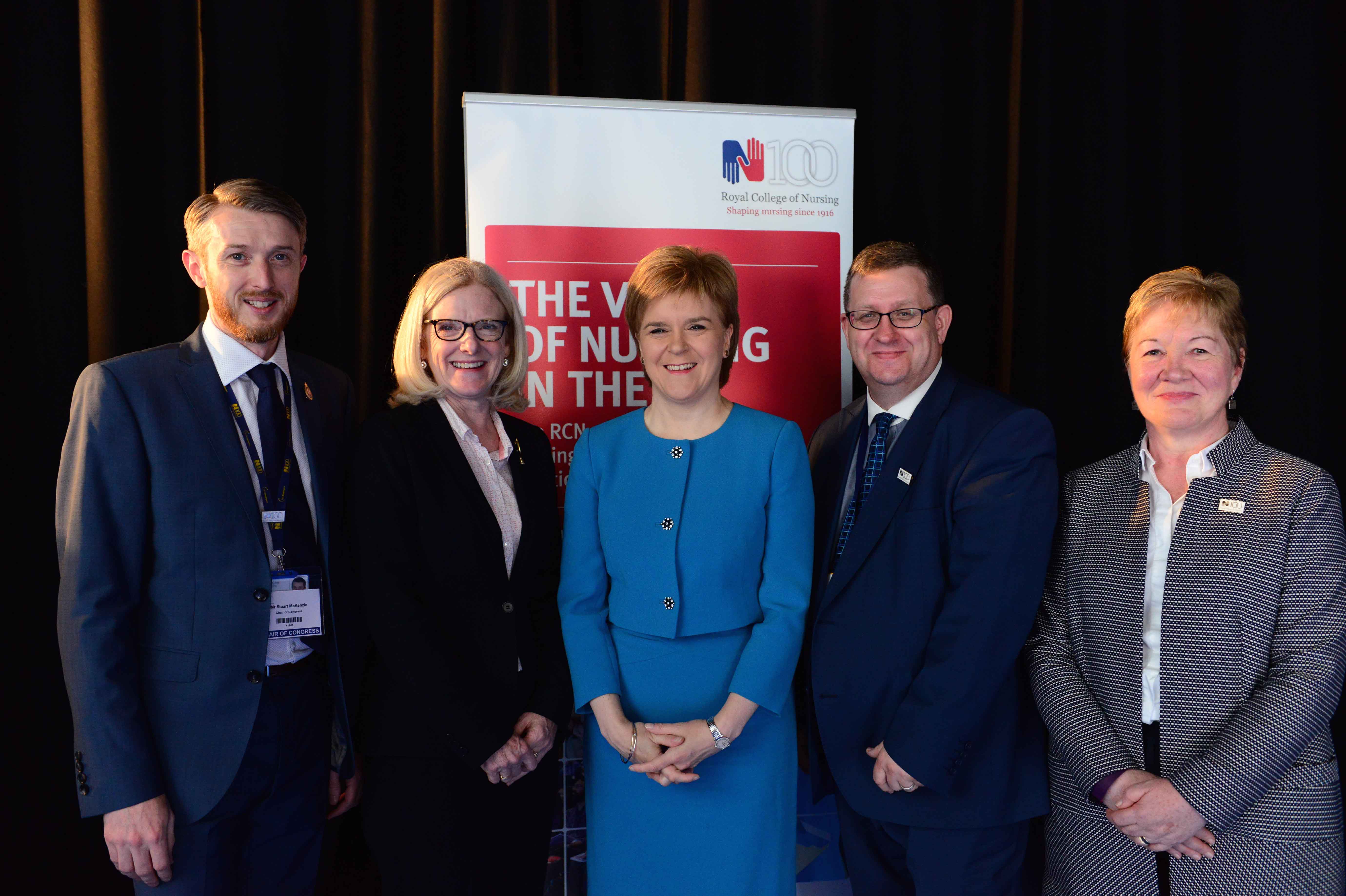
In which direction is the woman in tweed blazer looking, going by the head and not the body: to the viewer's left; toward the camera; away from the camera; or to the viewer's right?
toward the camera

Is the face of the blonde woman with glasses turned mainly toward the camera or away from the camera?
toward the camera

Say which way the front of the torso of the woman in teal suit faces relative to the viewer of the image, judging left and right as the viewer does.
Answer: facing the viewer

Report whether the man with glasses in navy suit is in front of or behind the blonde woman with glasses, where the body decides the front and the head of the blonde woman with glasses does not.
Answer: in front

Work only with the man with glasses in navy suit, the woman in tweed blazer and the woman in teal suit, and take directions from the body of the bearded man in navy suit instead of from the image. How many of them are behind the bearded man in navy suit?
0

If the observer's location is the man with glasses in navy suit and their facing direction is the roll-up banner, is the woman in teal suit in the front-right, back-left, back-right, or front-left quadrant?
front-left

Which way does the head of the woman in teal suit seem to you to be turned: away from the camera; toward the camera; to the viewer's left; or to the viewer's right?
toward the camera

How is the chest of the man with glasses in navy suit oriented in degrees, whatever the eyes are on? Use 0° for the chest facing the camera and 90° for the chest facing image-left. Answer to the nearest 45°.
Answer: approximately 45°

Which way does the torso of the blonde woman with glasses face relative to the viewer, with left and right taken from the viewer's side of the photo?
facing the viewer and to the right of the viewer

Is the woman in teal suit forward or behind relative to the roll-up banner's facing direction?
forward

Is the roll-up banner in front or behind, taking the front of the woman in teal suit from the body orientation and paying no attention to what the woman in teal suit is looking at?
behind

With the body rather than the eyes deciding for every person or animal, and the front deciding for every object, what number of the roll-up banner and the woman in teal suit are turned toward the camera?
2

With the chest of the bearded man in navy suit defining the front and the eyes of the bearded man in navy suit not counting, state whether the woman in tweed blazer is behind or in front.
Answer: in front

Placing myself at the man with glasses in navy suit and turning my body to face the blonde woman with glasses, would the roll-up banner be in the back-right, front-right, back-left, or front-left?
front-right

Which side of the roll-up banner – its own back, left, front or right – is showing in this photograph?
front

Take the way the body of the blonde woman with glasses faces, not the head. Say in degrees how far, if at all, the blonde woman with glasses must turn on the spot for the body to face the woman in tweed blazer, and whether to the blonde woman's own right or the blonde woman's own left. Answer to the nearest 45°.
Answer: approximately 45° to the blonde woman's own left
